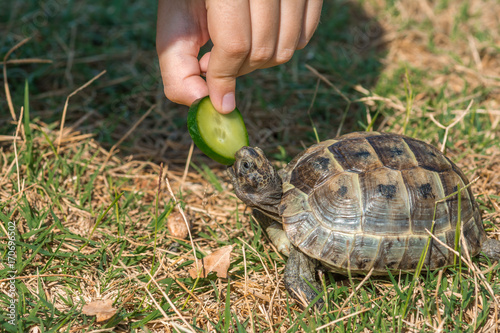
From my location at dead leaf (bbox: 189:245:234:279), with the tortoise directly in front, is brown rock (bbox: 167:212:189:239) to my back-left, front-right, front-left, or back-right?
back-left

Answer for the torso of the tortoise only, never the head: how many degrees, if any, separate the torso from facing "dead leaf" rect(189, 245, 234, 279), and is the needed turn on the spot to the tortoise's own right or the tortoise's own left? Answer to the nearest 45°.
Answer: approximately 45° to the tortoise's own left

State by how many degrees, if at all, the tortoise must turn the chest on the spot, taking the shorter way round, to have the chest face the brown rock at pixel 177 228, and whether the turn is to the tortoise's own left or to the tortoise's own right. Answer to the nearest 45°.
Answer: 0° — it already faces it

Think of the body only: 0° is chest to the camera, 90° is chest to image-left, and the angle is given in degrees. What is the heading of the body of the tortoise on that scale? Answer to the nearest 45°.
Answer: approximately 90°
